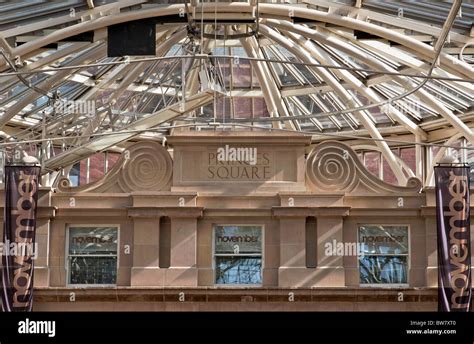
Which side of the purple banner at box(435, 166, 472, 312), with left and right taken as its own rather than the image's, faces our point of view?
front

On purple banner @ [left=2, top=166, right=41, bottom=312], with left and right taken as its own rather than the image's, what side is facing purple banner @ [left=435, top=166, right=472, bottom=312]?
left

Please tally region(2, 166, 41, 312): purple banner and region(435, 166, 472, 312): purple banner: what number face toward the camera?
2

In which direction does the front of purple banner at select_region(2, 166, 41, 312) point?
toward the camera

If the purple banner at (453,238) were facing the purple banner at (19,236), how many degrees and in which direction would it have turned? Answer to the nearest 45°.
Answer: approximately 90° to its right
